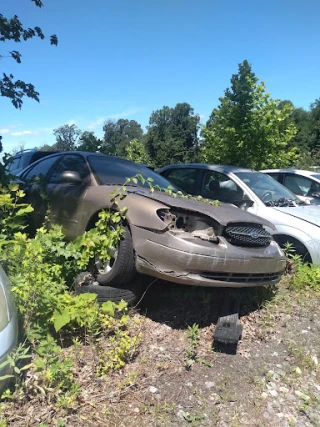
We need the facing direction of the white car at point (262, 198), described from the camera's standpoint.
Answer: facing the viewer and to the right of the viewer

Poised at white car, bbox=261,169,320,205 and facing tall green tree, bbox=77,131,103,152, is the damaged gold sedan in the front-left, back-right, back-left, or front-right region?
back-left

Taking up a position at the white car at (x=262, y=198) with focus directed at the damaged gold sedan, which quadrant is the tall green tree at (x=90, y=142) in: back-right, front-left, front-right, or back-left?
back-right

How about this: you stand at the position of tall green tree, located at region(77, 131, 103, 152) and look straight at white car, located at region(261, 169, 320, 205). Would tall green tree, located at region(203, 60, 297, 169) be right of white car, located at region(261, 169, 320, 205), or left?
left

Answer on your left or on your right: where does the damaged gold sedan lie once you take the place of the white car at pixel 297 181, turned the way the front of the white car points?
on your right

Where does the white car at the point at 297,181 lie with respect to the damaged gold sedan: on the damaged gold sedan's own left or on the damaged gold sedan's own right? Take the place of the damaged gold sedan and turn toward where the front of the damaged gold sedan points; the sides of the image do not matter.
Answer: on the damaged gold sedan's own left

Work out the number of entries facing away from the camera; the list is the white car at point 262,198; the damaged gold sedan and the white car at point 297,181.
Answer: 0

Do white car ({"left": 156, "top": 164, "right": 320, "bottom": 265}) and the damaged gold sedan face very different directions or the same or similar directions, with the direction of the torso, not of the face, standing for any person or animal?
same or similar directions

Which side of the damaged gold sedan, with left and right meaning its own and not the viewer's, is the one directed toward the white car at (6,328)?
right

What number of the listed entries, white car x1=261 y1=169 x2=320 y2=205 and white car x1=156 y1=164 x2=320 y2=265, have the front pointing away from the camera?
0

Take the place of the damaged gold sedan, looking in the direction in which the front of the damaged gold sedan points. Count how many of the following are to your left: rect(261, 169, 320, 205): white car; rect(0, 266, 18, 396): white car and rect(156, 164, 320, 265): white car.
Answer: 2

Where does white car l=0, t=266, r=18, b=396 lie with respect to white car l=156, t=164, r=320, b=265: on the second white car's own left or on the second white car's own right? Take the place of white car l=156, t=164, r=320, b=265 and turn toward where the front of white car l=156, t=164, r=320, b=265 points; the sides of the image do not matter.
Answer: on the second white car's own right
